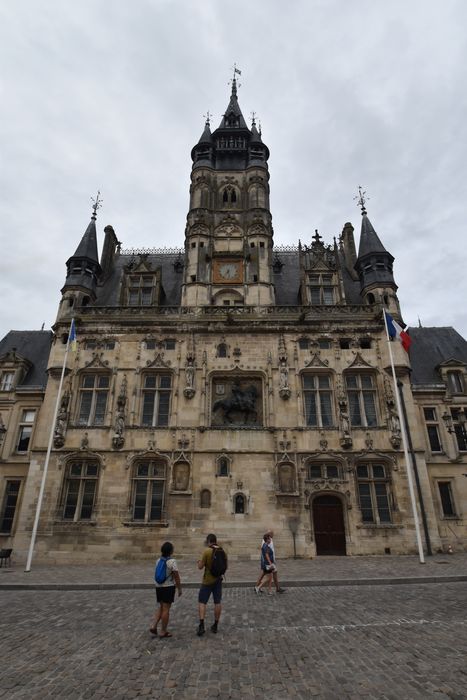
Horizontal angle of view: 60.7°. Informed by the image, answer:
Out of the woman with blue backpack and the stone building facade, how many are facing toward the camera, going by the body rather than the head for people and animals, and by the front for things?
1

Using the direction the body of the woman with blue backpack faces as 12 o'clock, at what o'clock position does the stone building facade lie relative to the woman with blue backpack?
The stone building facade is roughly at 11 o'clock from the woman with blue backpack.

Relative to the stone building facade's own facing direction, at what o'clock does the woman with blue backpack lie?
The woman with blue backpack is roughly at 12 o'clock from the stone building facade.

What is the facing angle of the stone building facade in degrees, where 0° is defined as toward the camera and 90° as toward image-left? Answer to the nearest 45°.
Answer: approximately 0°

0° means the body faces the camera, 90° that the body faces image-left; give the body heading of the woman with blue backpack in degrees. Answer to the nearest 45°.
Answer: approximately 225°
